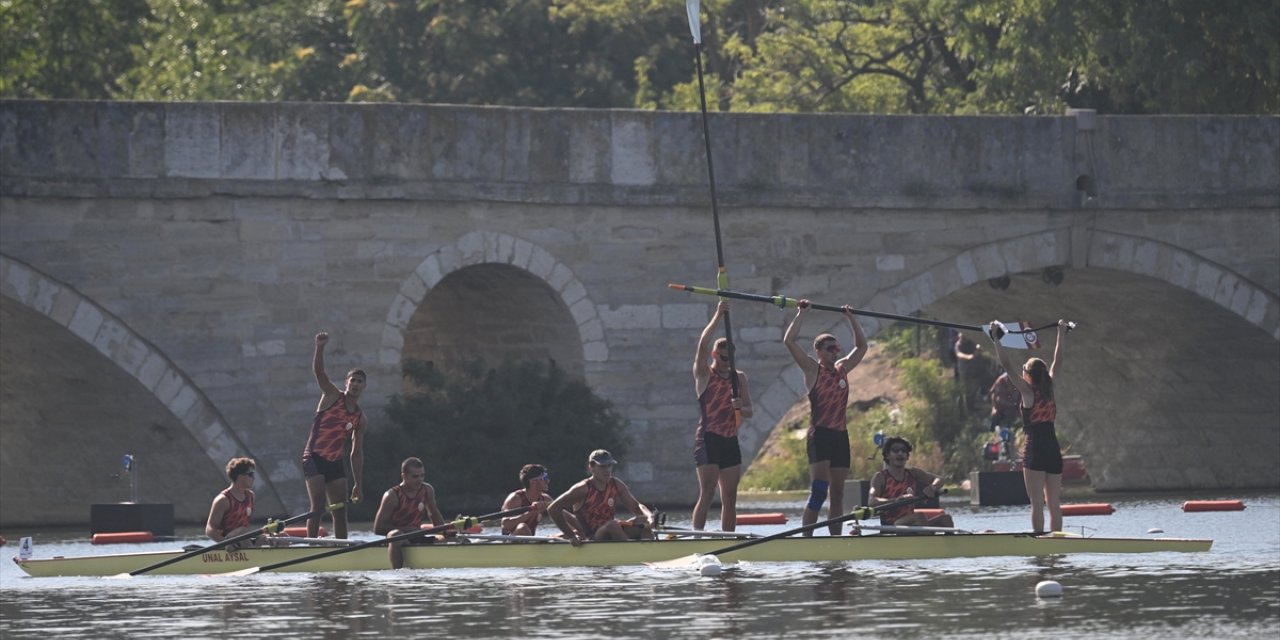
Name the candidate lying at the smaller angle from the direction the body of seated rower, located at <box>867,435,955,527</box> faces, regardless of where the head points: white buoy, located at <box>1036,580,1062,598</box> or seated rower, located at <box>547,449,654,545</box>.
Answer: the white buoy

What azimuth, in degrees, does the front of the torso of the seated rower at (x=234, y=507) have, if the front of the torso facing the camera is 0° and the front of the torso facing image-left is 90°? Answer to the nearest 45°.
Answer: approximately 315°

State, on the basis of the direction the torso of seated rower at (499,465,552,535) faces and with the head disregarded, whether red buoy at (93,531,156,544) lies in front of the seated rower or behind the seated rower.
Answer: behind

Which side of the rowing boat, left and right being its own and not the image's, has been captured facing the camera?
left

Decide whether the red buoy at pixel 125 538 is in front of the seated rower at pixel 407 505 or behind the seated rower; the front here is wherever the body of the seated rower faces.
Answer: behind

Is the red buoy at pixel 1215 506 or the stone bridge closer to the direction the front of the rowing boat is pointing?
the stone bridge

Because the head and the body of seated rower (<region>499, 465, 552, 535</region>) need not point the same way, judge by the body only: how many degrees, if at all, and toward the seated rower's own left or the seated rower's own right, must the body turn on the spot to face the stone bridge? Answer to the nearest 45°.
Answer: approximately 135° to the seated rower's own left

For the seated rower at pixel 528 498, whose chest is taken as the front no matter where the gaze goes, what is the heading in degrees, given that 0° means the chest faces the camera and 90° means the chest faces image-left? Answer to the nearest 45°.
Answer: approximately 315°

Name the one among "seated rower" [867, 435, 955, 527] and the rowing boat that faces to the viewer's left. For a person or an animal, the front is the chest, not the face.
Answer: the rowing boat

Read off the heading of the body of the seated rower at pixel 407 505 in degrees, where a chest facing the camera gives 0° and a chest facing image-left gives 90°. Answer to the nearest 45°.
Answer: approximately 315°
